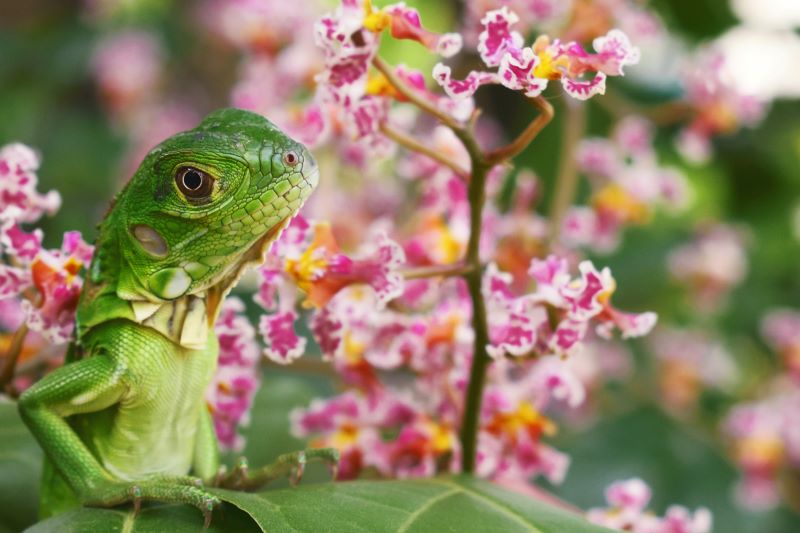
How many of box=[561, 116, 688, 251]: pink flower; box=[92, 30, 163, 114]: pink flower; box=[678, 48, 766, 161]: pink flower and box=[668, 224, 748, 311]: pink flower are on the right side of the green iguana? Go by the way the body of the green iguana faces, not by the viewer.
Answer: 0

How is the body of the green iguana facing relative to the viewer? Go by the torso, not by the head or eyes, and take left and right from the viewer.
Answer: facing the viewer and to the right of the viewer

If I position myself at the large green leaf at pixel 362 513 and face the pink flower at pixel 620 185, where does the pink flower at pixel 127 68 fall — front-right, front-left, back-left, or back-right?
front-left

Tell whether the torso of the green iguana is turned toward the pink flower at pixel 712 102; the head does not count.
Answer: no

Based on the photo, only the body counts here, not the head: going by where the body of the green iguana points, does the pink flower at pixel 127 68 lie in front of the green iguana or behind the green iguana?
behind

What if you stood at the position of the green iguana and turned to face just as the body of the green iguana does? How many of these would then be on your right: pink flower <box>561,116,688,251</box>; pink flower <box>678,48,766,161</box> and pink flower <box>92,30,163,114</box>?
0

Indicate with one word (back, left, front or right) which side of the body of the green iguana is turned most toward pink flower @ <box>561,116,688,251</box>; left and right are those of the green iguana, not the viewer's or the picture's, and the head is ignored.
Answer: left

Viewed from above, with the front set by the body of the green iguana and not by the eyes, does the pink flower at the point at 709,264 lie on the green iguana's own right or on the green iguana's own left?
on the green iguana's own left
